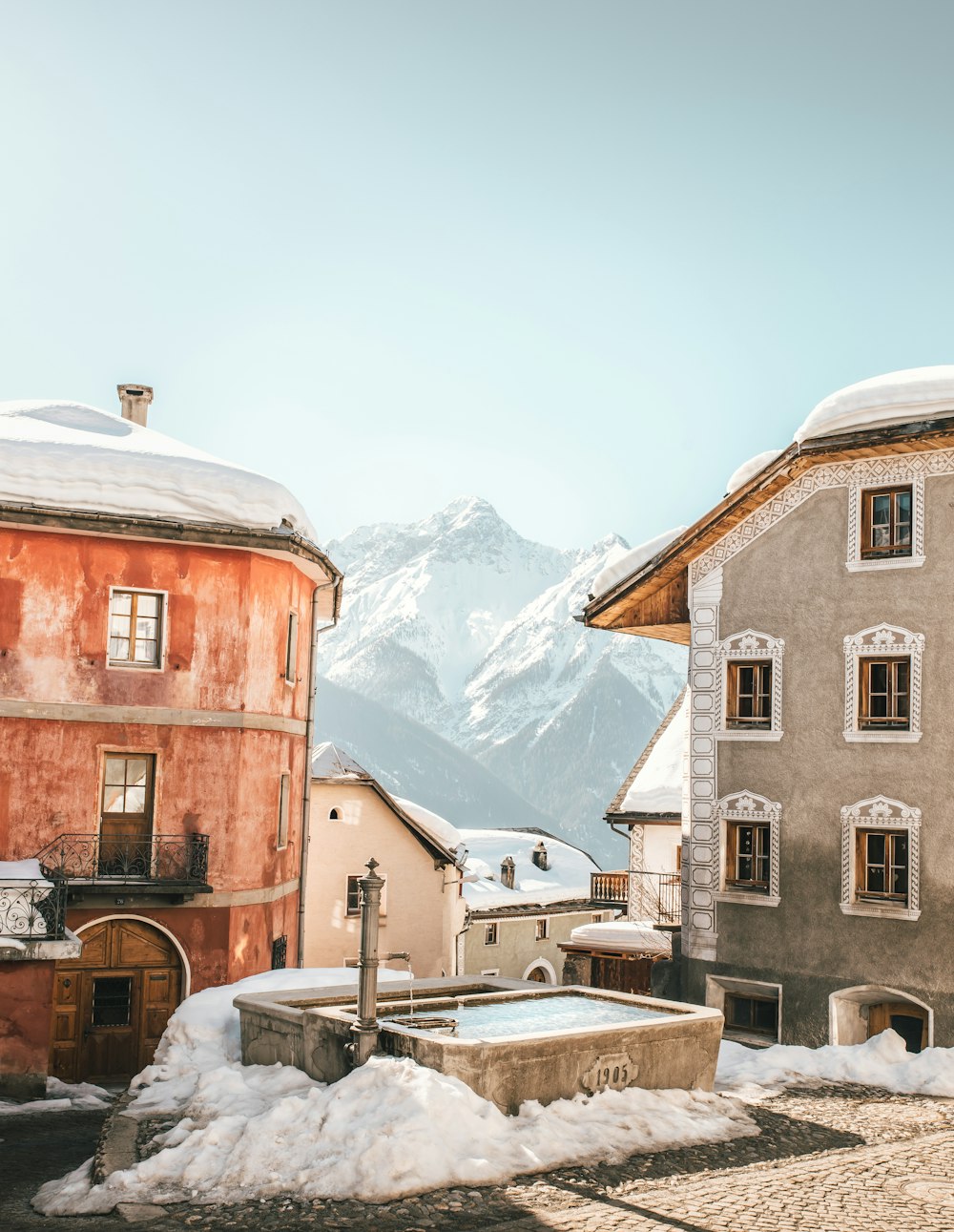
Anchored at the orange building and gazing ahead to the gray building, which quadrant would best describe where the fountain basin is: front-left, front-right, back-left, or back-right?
front-right

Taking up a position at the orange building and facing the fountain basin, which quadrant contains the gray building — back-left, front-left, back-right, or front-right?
front-left

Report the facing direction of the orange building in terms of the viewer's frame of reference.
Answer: facing the viewer

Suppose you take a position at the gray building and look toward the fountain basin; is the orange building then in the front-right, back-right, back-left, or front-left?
front-right

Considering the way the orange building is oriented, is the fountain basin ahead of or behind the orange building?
ahead

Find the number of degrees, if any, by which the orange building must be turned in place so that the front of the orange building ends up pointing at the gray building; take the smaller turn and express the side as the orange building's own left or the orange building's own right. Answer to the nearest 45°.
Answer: approximately 90° to the orange building's own left

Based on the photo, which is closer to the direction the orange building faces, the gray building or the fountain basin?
the fountain basin
